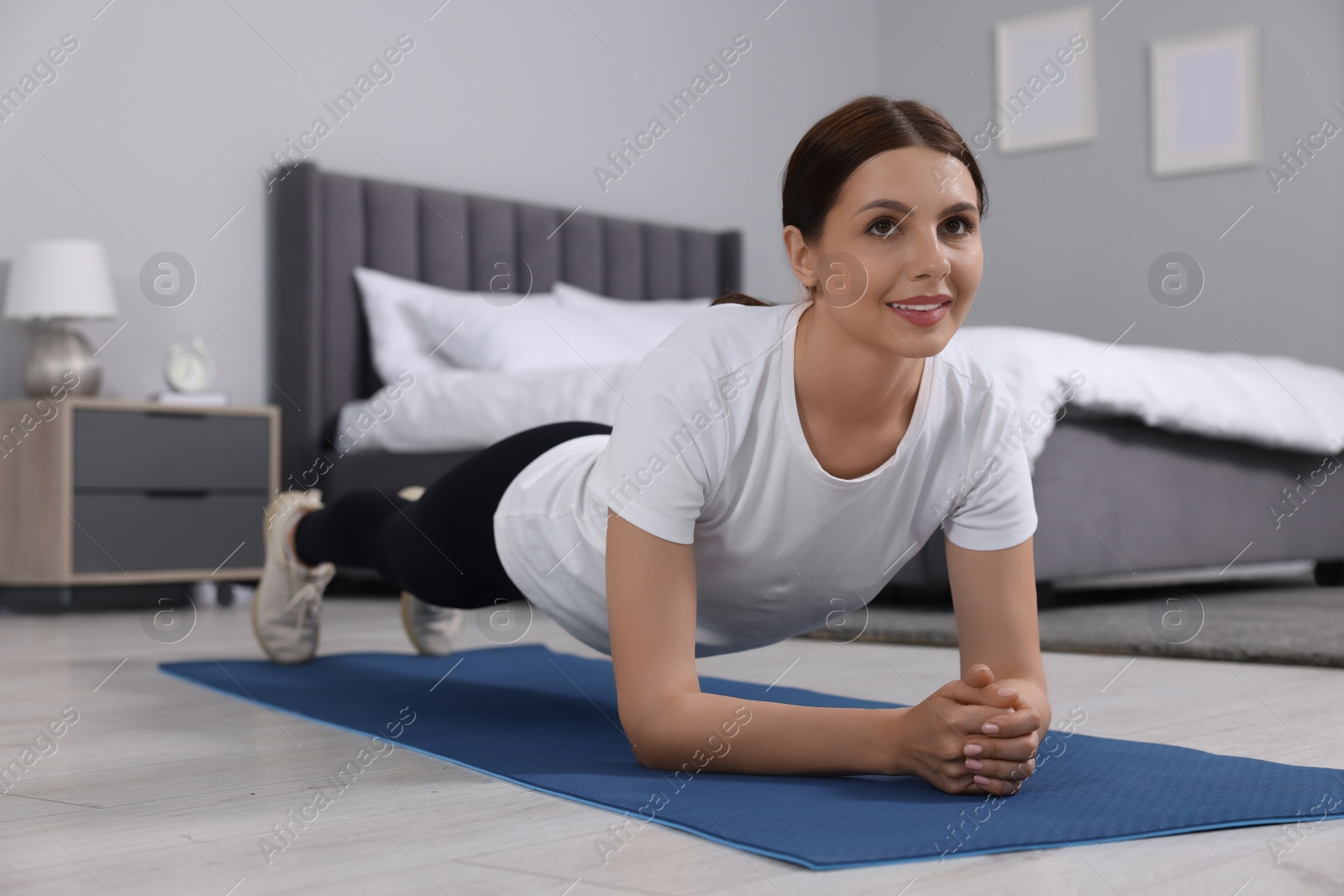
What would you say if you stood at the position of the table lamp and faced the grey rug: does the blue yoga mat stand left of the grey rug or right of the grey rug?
right

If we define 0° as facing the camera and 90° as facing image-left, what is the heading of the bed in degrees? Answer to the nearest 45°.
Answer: approximately 315°

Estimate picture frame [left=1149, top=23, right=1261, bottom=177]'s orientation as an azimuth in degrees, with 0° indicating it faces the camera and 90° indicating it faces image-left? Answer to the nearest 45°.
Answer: approximately 45°

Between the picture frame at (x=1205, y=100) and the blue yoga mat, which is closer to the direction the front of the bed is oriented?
the blue yoga mat

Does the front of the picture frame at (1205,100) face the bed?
yes
